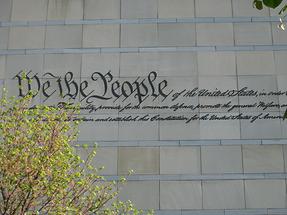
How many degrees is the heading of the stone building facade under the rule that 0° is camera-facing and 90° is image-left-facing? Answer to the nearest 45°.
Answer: approximately 0°
